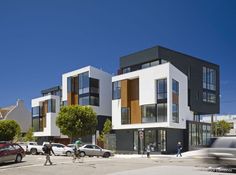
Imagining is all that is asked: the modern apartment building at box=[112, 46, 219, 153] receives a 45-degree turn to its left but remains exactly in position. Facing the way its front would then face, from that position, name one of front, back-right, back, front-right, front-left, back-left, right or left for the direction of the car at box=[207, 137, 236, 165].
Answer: front

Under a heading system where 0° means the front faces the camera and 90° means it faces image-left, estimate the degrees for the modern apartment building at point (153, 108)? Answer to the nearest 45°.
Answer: approximately 45°

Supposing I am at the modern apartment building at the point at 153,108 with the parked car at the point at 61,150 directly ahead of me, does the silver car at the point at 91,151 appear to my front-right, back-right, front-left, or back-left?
front-left
